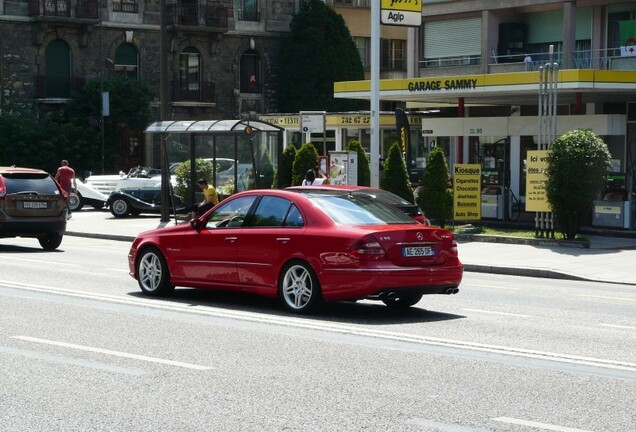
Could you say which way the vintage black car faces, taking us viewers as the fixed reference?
facing to the left of the viewer

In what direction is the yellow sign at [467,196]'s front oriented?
toward the camera

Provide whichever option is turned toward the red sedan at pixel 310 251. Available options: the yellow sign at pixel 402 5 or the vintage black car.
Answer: the yellow sign

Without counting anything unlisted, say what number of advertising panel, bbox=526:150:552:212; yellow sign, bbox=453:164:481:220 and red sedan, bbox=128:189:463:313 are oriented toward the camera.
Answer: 2

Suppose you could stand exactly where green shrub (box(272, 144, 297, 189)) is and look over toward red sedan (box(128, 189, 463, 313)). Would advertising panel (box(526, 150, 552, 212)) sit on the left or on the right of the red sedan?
left

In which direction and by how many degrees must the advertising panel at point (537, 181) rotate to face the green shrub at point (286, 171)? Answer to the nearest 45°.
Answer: approximately 135° to its right

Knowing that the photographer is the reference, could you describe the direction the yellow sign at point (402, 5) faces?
facing the viewer

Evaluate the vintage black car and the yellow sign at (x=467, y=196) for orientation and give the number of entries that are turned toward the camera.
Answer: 1

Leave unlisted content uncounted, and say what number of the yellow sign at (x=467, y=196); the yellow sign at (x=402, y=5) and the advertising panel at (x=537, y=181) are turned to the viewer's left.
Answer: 0

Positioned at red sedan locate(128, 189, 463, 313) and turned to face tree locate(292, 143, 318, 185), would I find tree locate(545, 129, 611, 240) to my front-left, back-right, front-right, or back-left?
front-right

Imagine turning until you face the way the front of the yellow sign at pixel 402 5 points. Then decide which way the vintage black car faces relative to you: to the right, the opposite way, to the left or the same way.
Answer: to the right

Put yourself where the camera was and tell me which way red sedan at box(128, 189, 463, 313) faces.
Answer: facing away from the viewer and to the left of the viewer

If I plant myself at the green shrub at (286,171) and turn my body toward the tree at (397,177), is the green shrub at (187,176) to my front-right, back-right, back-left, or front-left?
back-right

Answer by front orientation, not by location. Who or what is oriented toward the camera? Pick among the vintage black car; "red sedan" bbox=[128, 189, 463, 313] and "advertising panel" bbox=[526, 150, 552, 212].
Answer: the advertising panel
